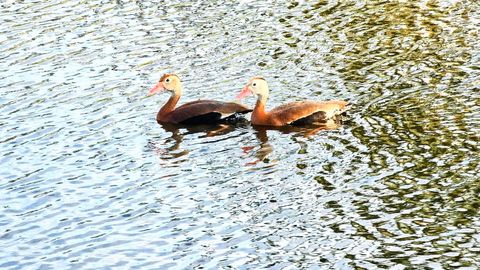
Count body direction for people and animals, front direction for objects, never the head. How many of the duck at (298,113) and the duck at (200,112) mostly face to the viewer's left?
2

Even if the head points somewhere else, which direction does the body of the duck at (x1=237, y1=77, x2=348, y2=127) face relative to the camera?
to the viewer's left

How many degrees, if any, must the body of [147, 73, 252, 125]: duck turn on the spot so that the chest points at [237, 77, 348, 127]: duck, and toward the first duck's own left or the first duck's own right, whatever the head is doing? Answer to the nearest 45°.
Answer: approximately 135° to the first duck's own left

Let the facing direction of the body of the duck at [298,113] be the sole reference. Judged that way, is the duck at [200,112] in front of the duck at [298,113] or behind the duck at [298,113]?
in front

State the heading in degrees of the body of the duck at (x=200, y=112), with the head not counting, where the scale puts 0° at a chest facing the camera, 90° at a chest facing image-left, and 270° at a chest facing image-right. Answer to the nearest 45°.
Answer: approximately 90°
